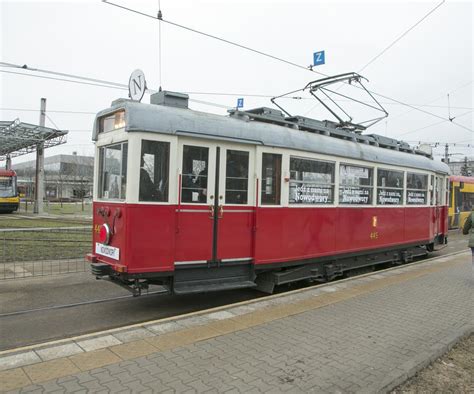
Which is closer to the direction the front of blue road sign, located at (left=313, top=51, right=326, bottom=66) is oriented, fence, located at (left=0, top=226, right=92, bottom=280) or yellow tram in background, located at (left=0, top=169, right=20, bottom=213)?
the fence

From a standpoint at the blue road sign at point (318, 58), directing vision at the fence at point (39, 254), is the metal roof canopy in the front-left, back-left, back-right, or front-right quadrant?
front-right

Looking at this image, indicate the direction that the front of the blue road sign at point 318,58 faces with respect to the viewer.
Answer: facing the viewer

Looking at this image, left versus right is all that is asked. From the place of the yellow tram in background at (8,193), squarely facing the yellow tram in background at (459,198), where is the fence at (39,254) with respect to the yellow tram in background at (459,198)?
right

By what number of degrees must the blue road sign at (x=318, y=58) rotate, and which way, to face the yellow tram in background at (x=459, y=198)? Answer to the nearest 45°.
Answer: approximately 135° to its left

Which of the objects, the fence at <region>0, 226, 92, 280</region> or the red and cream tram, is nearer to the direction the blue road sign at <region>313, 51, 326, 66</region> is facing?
the red and cream tram

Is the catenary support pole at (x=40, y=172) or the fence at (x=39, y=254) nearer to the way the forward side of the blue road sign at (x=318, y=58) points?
the fence

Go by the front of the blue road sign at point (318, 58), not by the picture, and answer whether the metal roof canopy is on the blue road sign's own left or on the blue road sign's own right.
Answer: on the blue road sign's own right

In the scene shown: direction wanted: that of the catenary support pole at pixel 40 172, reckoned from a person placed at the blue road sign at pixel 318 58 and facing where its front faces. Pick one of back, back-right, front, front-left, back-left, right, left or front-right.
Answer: back-right

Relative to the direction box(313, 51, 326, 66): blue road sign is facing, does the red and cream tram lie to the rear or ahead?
ahead

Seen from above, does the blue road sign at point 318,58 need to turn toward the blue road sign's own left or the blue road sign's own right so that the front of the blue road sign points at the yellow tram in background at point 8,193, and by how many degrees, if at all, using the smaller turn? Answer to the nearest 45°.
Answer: approximately 135° to the blue road sign's own right

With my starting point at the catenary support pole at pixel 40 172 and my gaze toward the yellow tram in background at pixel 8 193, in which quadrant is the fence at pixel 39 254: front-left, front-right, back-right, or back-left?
back-left
